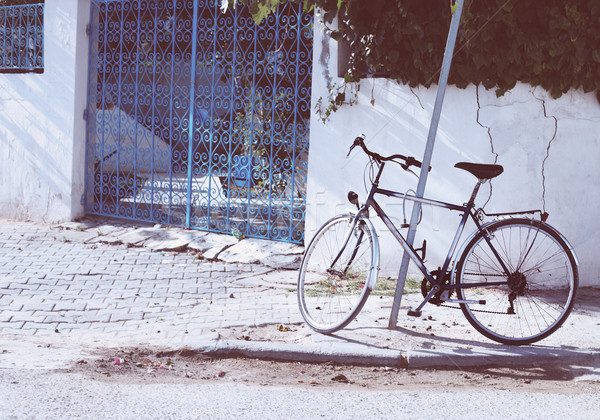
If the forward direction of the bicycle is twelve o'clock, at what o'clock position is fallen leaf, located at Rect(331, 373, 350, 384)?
The fallen leaf is roughly at 10 o'clock from the bicycle.

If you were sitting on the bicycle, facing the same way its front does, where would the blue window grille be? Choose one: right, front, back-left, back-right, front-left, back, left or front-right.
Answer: front-right

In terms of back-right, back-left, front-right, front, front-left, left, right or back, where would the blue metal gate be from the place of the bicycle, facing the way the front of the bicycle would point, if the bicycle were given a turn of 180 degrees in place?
back-left

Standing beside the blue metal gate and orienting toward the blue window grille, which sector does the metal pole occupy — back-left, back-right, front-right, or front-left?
back-left

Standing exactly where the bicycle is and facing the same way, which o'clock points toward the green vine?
The green vine is roughly at 3 o'clock from the bicycle.

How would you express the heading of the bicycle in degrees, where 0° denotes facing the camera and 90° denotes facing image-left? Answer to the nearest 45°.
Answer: approximately 90°
